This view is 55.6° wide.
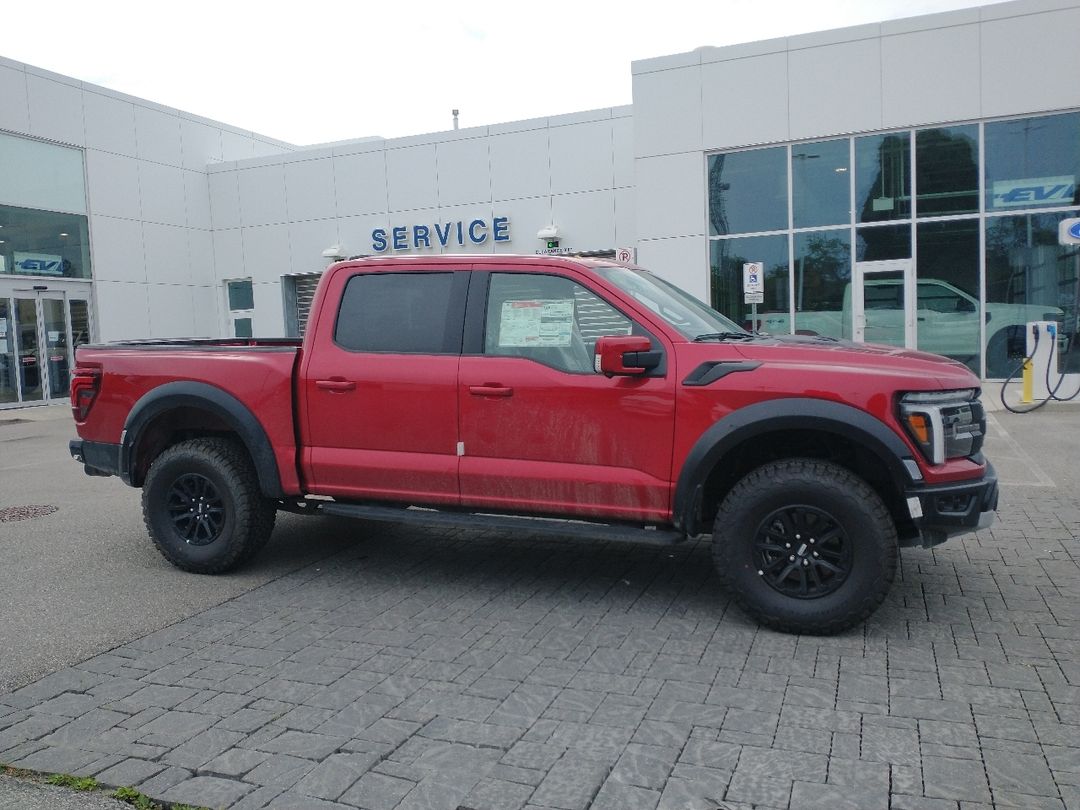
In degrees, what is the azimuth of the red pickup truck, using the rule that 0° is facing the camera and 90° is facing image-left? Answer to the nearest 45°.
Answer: approximately 270°

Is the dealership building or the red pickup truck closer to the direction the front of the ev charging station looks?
the red pickup truck

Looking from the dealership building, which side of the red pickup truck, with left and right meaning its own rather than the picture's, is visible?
left

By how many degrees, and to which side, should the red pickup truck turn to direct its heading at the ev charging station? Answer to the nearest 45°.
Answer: approximately 45° to its left

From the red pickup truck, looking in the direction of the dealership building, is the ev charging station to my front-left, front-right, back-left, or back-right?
front-right

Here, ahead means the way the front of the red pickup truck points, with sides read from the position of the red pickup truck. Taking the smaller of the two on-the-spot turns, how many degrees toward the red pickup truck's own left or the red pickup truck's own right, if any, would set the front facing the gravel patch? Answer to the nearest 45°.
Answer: approximately 135° to the red pickup truck's own left

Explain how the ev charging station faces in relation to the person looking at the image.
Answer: facing the viewer

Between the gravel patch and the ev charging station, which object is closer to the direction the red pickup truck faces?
the ev charging station

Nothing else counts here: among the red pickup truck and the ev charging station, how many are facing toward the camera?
1

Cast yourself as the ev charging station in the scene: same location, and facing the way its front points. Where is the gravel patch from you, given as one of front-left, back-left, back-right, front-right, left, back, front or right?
front-right
